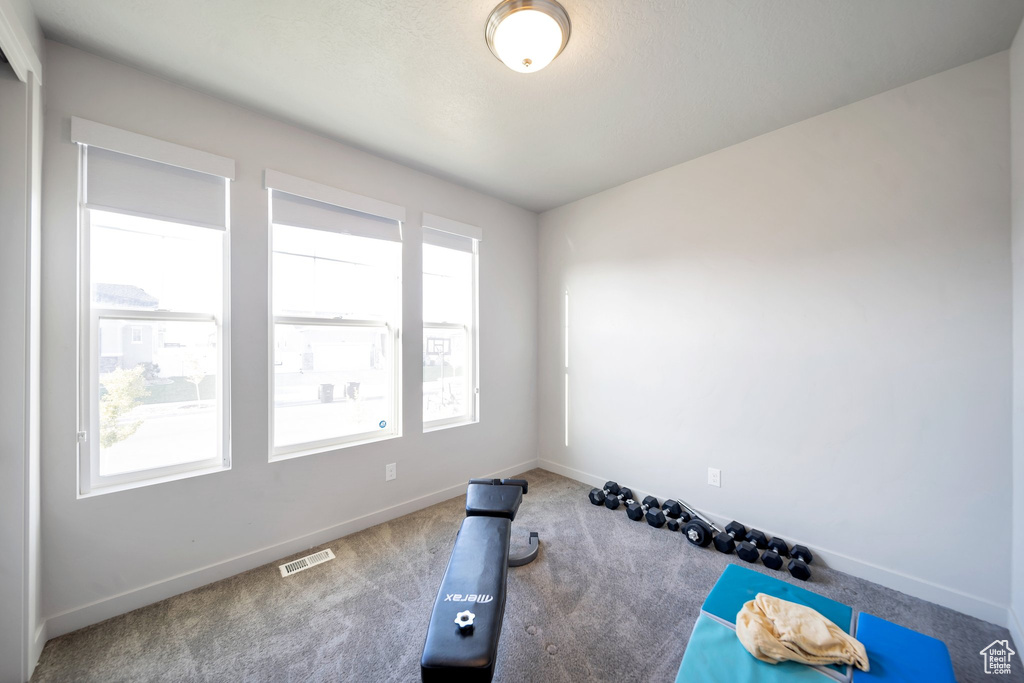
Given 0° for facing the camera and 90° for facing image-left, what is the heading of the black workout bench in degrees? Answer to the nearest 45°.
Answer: approximately 180°

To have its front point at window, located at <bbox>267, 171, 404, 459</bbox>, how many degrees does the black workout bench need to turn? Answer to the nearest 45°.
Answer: approximately 45° to its left

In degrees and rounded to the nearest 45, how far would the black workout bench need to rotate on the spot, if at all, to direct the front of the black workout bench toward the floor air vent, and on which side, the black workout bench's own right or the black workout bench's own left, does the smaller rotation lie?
approximately 45° to the black workout bench's own left

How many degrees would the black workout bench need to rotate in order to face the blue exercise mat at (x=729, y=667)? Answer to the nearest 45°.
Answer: approximately 90° to its right

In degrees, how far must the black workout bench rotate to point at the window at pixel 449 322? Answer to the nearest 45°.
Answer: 0° — it already faces it
